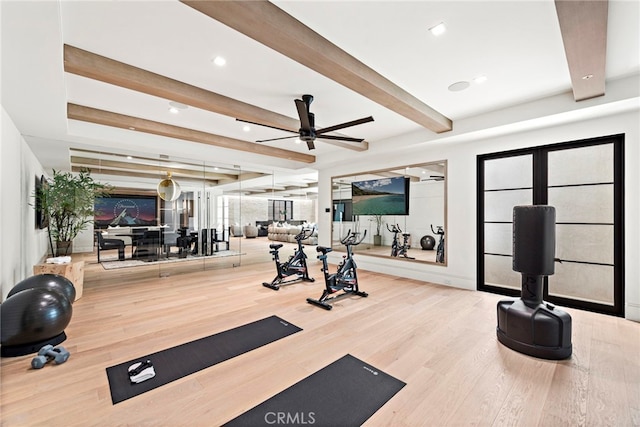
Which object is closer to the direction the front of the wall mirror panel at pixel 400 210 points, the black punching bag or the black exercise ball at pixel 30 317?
the black exercise ball

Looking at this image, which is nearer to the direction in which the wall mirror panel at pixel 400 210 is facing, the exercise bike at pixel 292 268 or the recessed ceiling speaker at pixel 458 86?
the exercise bike

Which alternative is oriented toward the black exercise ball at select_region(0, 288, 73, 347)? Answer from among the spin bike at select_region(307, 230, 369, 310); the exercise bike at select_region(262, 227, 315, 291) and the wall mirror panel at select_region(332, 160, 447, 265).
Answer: the wall mirror panel

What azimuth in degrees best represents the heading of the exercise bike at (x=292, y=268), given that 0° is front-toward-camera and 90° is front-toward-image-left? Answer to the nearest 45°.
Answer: approximately 225°

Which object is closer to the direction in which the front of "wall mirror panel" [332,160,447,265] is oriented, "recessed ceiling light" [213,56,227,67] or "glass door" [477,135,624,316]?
the recessed ceiling light

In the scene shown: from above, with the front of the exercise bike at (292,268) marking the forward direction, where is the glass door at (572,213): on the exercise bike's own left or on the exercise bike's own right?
on the exercise bike's own right

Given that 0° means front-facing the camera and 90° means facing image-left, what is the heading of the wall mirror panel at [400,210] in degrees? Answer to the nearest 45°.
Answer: approximately 45°

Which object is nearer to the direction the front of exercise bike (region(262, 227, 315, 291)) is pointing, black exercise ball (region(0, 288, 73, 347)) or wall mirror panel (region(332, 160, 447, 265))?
the wall mirror panel

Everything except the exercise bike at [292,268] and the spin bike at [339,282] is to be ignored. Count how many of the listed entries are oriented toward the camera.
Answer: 0

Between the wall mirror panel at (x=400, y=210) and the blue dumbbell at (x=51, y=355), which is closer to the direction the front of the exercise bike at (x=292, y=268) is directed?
the wall mirror panel

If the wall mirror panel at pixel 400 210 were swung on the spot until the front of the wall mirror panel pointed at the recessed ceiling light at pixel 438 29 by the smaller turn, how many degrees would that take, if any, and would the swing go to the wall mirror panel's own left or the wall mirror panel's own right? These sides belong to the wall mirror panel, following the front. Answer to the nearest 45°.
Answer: approximately 45° to the wall mirror panel's own left

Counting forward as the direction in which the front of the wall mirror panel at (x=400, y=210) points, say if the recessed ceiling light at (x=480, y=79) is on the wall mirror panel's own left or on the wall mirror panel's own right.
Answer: on the wall mirror panel's own left

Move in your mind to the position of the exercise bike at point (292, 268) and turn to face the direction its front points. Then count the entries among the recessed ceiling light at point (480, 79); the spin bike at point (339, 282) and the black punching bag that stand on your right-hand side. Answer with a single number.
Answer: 3

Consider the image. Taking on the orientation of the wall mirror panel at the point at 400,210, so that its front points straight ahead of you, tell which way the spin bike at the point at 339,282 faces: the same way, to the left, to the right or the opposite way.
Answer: the opposite way

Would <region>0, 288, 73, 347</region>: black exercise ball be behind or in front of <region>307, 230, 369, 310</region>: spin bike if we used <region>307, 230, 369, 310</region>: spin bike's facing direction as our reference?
behind

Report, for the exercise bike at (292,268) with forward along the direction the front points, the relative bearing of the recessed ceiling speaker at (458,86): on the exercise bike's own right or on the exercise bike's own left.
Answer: on the exercise bike's own right

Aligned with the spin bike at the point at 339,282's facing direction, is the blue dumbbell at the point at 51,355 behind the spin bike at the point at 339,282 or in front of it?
behind

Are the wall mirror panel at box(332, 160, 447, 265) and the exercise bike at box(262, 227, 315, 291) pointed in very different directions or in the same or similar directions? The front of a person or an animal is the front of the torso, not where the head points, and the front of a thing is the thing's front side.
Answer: very different directions

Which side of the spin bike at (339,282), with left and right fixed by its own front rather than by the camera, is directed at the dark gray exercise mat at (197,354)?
back

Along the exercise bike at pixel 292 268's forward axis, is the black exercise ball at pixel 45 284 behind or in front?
behind

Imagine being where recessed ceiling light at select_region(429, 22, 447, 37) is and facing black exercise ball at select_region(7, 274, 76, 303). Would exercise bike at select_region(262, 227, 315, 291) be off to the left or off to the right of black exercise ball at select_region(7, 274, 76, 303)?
right
